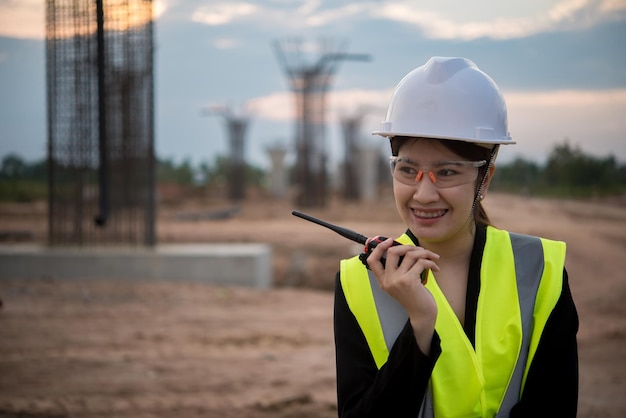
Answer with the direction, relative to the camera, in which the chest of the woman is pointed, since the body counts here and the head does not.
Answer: toward the camera

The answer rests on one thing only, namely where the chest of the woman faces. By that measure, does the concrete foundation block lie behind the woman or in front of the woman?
behind

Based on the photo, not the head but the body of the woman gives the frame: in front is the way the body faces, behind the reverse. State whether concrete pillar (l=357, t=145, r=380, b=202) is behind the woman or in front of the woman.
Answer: behind

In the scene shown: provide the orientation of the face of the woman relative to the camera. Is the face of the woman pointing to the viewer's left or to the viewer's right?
to the viewer's left

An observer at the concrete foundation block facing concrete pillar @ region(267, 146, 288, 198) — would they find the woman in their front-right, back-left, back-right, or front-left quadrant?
back-right

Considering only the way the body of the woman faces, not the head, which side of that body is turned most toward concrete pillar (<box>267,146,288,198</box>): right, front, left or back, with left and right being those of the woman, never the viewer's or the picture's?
back

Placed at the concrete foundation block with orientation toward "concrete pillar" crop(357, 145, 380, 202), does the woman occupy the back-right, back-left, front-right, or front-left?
back-right
